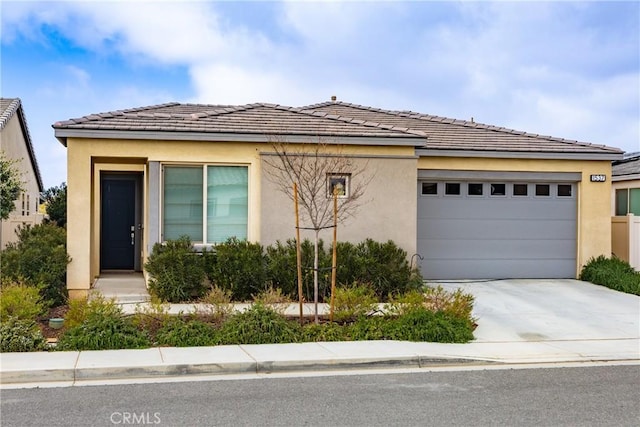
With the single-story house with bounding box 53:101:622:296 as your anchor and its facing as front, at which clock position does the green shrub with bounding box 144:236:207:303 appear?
The green shrub is roughly at 2 o'clock from the single-story house.

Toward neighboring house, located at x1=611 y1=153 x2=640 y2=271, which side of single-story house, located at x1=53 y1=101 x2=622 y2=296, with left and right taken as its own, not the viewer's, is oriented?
left

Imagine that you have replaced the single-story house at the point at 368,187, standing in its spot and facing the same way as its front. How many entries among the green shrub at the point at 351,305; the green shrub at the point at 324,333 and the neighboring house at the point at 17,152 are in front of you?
2

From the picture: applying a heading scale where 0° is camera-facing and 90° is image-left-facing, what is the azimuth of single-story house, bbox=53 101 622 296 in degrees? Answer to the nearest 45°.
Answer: approximately 0°

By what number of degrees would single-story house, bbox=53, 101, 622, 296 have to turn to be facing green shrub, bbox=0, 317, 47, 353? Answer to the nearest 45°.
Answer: approximately 45° to its right

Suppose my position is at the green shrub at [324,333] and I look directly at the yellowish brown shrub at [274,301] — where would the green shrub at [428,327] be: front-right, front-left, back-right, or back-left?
back-right

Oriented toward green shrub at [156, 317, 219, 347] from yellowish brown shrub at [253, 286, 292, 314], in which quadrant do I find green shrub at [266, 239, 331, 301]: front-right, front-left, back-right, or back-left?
back-right

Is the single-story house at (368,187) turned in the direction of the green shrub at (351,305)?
yes
